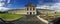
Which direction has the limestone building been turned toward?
toward the camera
